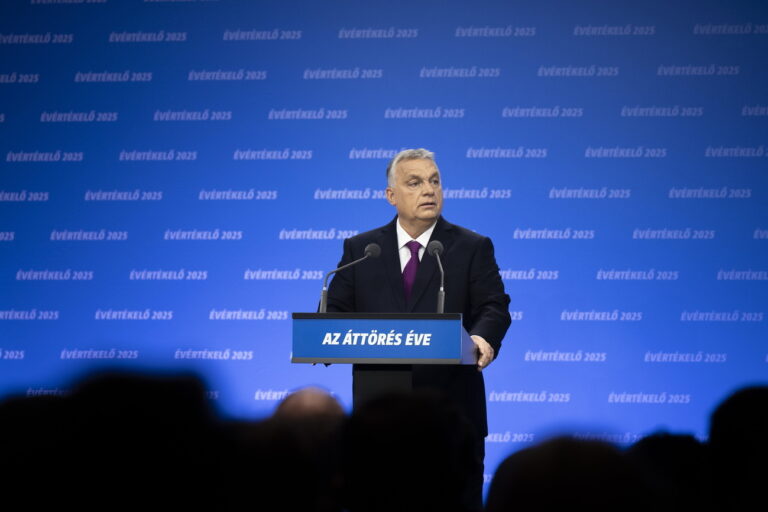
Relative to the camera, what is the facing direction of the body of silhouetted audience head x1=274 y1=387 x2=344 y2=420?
away from the camera

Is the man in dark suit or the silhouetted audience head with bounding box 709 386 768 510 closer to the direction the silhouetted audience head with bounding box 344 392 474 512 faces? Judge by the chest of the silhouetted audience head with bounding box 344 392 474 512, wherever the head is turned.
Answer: the man in dark suit

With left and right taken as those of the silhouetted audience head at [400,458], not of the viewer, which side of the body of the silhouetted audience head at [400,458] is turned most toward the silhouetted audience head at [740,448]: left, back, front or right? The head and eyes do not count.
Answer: right

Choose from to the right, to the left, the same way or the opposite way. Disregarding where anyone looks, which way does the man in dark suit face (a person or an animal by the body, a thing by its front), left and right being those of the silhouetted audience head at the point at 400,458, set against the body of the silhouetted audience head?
the opposite way

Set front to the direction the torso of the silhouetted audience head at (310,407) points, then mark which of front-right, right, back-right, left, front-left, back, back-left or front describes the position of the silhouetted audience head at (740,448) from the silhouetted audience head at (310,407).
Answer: back-right

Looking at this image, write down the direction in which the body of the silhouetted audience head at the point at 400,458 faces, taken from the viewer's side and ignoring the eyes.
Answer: away from the camera

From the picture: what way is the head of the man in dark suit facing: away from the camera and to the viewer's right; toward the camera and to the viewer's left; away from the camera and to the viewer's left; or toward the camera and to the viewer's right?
toward the camera and to the viewer's right

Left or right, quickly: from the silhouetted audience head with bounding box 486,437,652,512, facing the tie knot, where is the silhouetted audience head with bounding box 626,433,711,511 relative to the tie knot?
right

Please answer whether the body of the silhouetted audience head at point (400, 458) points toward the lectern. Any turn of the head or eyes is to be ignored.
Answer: yes

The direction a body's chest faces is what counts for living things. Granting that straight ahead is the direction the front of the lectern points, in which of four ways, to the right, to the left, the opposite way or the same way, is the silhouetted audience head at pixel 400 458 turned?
the opposite way

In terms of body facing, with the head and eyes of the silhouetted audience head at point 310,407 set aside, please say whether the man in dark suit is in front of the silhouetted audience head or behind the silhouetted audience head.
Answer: in front

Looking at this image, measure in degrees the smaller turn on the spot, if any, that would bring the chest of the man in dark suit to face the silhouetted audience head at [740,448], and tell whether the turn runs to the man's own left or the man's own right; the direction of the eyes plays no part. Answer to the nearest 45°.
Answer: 0° — they already face them

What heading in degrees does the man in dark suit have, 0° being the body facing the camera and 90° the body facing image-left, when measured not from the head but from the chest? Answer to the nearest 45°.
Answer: approximately 0°

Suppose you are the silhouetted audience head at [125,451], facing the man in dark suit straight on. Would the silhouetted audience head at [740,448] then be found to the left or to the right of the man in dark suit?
right

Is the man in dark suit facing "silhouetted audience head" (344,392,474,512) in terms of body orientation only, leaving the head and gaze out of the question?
yes
